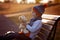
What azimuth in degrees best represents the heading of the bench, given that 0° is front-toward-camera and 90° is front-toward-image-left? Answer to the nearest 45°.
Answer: approximately 45°
